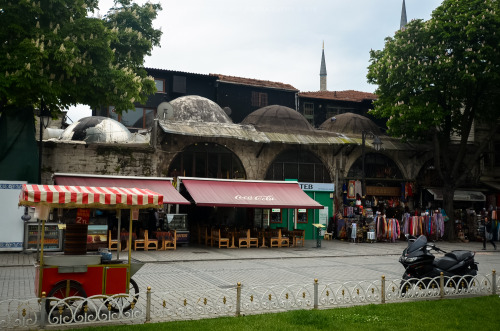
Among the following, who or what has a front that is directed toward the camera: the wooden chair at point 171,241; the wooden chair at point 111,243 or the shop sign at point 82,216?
the shop sign

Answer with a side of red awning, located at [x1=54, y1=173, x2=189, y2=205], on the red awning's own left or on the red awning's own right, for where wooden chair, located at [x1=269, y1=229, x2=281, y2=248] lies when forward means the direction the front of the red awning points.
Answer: on the red awning's own left

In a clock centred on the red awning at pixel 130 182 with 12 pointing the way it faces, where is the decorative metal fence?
The decorative metal fence is roughly at 12 o'clock from the red awning.

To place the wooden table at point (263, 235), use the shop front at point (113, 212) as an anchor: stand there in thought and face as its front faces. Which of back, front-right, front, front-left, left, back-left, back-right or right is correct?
left

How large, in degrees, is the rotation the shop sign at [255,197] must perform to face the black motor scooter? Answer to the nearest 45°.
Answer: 0° — it already faces it

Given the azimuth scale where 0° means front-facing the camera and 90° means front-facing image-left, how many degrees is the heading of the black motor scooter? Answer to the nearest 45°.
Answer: approximately 45°
